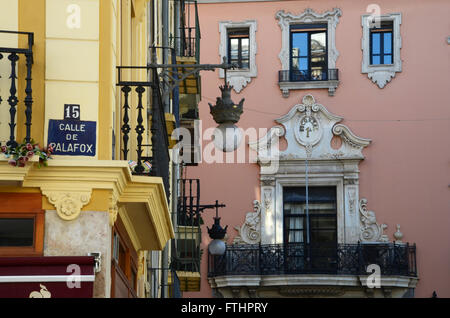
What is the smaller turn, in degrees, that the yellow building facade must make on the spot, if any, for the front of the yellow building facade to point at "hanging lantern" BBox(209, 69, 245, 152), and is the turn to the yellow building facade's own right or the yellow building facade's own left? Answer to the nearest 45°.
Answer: approximately 135° to the yellow building facade's own left

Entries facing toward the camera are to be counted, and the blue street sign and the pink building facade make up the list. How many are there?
2

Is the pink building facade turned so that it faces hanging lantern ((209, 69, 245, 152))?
yes

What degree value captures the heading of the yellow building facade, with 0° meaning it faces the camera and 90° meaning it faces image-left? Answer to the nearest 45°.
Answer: approximately 0°

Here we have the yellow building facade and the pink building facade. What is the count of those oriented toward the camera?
2

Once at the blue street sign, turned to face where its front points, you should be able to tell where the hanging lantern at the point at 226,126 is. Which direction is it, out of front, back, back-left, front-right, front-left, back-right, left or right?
back-left

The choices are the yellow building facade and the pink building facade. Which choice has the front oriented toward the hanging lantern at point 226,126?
the pink building facade

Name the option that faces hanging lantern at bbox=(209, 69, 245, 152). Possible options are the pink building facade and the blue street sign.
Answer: the pink building facade
